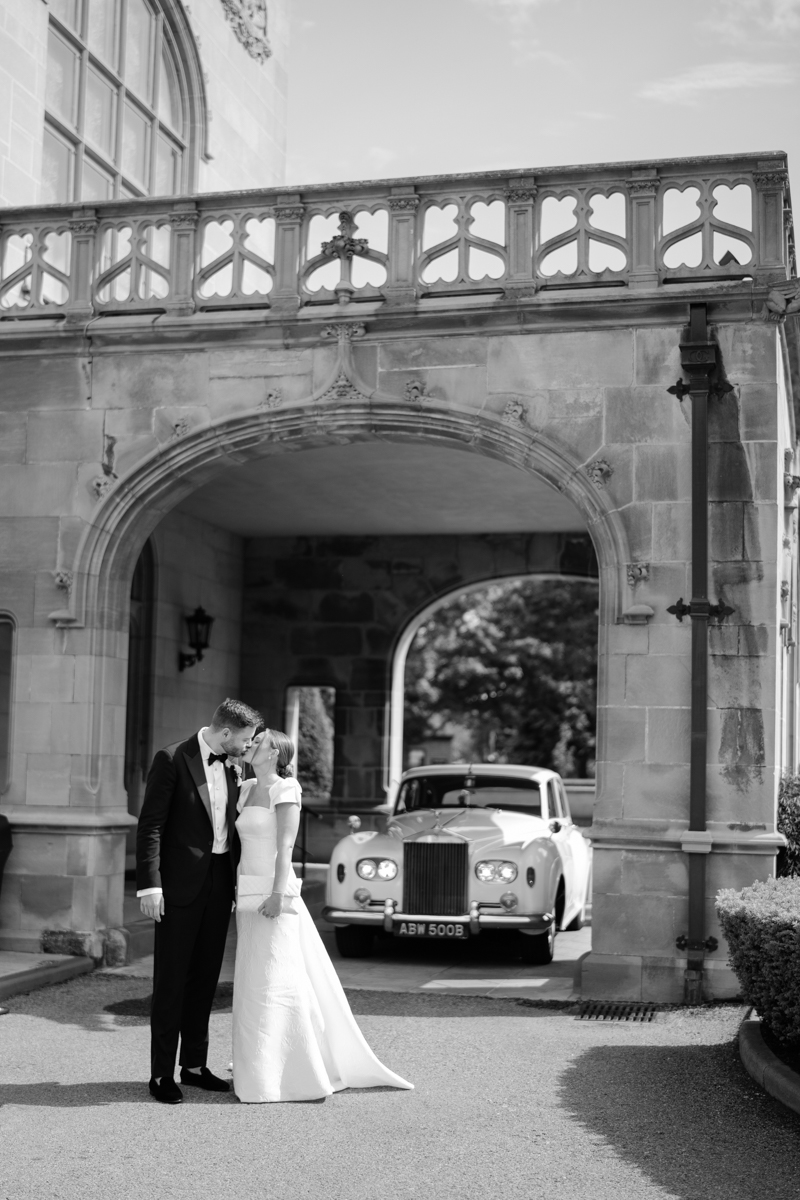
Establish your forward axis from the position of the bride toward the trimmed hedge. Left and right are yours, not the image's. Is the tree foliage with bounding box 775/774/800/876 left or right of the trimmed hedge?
left

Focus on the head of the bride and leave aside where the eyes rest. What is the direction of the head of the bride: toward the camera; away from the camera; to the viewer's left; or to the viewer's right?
to the viewer's left

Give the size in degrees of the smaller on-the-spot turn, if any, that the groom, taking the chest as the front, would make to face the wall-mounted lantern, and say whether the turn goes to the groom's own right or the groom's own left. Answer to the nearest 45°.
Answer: approximately 135° to the groom's own left

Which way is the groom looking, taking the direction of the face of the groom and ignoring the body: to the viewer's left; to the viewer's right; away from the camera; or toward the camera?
to the viewer's right

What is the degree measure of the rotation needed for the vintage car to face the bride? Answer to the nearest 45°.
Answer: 0° — it already faces them

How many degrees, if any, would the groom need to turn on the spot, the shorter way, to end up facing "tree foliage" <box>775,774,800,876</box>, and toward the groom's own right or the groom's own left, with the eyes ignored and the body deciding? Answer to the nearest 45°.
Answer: approximately 90° to the groom's own left

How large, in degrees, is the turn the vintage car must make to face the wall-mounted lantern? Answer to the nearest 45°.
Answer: approximately 135° to its right
